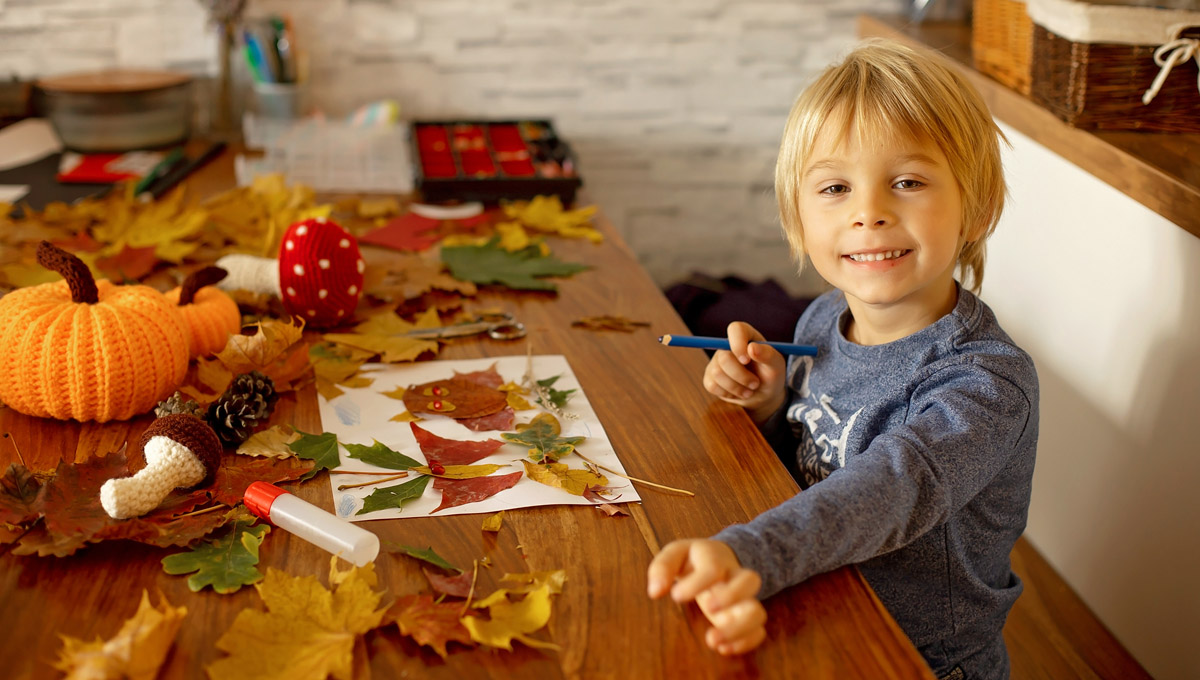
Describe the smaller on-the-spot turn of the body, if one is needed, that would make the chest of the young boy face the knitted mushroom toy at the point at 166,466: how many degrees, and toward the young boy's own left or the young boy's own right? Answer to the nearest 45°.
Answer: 0° — they already face it

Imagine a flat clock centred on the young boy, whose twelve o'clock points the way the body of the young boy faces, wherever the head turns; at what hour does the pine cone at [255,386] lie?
The pine cone is roughly at 1 o'clock from the young boy.

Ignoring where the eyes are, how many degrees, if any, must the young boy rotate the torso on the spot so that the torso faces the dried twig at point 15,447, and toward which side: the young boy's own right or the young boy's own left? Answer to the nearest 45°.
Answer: approximately 45° to the young boy's own right

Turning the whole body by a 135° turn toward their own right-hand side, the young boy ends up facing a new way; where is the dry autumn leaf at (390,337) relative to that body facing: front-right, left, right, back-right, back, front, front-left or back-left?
left

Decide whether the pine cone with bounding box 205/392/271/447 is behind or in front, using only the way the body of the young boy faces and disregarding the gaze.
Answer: in front

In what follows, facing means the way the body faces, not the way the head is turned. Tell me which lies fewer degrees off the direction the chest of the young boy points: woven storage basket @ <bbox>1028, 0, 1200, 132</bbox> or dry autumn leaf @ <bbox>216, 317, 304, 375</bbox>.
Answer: the dry autumn leaf

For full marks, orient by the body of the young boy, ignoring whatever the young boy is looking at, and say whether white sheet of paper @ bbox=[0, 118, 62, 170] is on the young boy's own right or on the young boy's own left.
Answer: on the young boy's own right

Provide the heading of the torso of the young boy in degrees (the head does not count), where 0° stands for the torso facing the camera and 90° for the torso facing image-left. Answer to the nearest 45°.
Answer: approximately 45°
